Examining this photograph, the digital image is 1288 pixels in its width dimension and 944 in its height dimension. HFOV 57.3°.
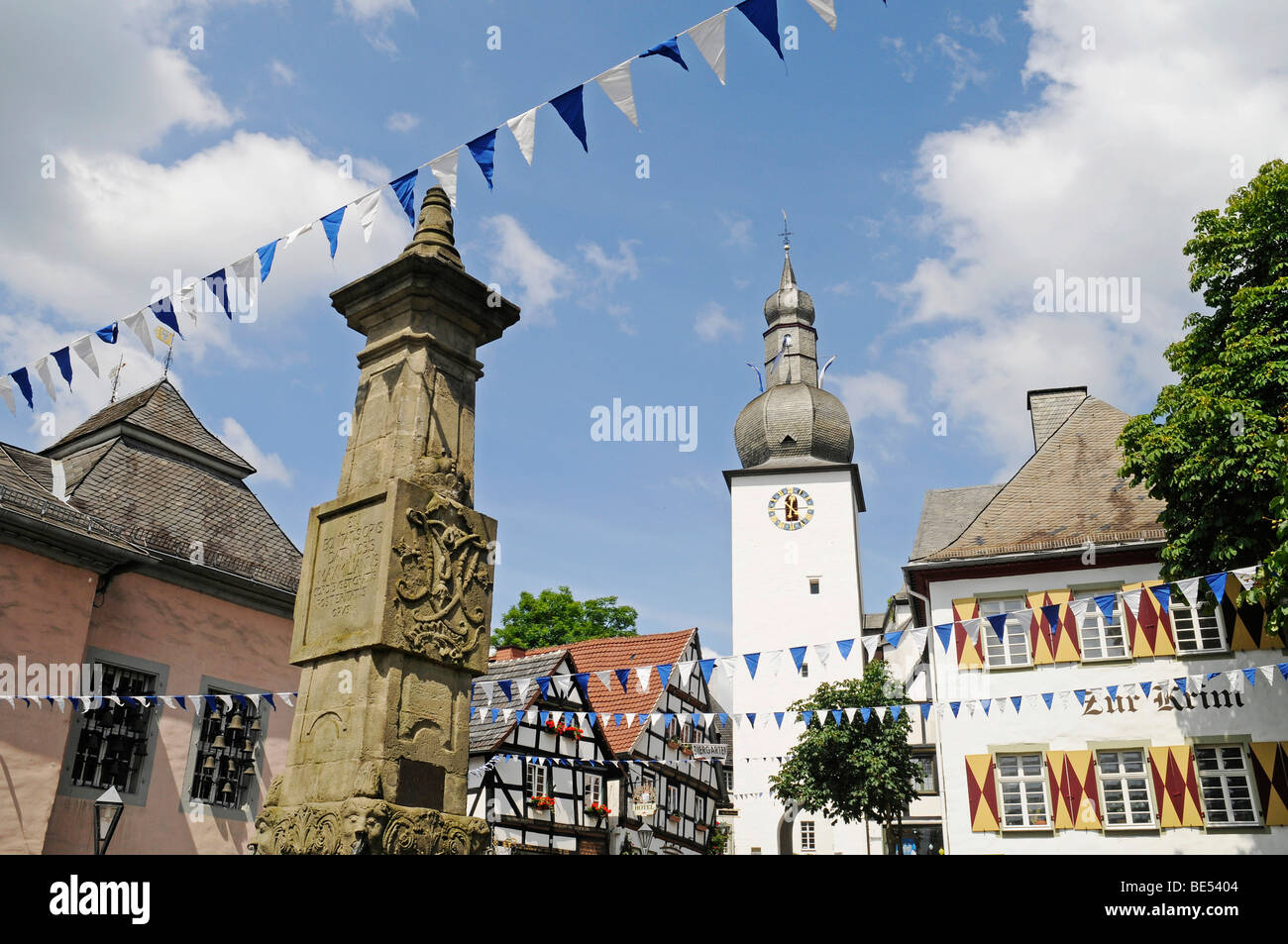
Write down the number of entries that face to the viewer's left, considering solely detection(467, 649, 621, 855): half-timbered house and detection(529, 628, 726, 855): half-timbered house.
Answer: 0

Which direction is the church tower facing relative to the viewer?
toward the camera

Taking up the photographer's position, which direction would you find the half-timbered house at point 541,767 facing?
facing the viewer and to the right of the viewer

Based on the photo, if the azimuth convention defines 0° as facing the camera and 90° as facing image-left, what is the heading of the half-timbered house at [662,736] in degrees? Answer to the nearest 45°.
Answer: approximately 315°

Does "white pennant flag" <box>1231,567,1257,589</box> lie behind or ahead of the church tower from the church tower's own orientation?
ahead

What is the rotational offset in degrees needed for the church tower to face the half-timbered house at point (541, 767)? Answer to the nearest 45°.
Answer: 0° — it already faces it

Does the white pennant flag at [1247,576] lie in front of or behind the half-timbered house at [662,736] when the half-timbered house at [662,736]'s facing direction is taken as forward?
in front

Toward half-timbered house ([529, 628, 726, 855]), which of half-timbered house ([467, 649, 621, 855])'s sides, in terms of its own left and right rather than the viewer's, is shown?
left

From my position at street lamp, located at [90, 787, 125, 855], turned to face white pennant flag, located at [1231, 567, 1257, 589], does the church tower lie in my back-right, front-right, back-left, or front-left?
front-left

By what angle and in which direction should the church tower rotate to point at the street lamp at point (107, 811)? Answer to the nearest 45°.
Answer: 0° — it already faces it

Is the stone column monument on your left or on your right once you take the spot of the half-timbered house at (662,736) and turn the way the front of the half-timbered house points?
on your right

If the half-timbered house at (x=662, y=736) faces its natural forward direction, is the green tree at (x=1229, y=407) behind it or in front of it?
in front

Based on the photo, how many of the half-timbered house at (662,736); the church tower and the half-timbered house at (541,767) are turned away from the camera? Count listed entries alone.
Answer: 0

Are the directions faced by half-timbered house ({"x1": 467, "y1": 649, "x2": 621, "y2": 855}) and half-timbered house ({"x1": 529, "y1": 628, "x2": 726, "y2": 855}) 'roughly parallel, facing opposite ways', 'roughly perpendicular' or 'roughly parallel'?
roughly parallel
